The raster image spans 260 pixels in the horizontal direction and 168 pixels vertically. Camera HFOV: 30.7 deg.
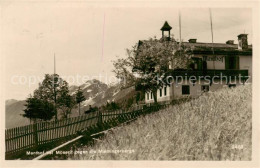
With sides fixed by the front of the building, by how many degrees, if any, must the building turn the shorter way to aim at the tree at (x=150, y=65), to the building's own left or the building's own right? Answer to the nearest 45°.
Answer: approximately 45° to the building's own right

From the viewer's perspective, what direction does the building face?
toward the camera

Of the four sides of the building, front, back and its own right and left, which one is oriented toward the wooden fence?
front
